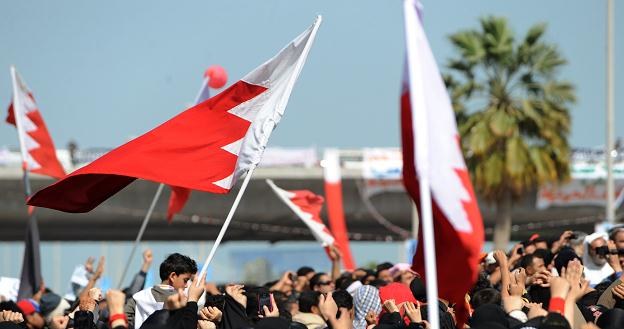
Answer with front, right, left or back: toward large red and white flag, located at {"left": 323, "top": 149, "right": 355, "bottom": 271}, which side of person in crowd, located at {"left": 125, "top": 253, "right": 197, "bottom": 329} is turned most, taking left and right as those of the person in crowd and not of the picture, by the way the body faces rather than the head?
front

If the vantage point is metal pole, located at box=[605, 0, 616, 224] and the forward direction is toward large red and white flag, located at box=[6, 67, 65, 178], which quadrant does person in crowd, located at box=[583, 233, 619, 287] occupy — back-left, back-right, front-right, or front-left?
front-left
